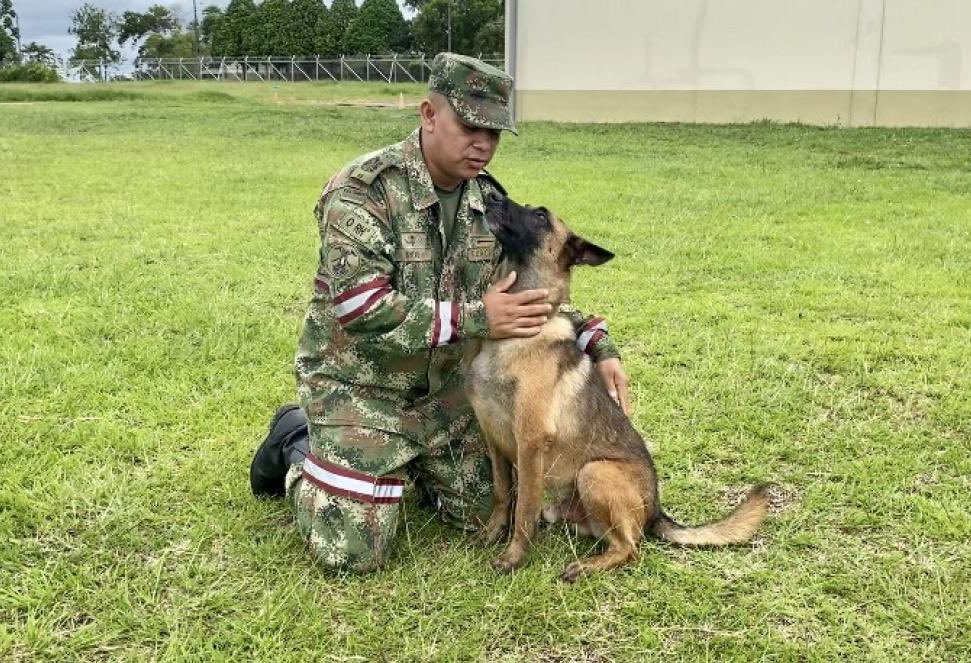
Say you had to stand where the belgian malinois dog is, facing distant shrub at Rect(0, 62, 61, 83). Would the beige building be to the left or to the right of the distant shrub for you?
right

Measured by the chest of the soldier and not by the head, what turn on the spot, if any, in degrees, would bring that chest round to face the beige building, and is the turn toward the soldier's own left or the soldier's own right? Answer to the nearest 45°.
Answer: approximately 135° to the soldier's own left

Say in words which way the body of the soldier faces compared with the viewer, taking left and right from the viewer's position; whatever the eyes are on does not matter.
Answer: facing the viewer and to the right of the viewer

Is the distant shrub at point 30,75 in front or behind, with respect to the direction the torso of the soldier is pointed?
behind
